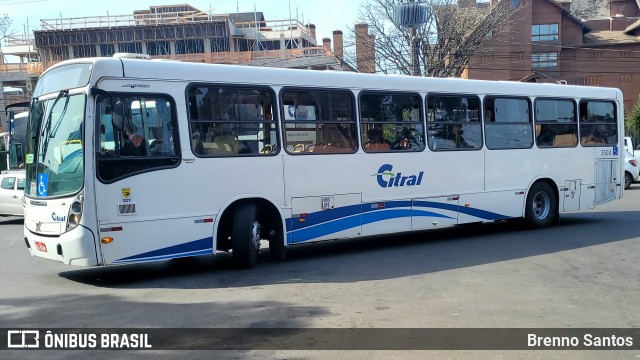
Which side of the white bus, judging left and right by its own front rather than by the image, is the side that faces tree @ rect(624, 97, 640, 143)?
back

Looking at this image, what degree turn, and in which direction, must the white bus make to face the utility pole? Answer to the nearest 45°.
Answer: approximately 135° to its right

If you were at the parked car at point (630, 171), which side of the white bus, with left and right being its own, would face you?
back

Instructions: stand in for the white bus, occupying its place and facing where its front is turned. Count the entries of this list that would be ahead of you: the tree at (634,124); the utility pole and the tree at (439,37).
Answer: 0

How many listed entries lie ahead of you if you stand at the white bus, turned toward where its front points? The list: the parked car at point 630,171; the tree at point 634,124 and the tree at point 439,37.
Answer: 0

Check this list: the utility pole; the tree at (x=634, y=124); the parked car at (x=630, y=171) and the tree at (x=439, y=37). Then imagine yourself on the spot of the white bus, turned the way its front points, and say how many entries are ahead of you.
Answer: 0

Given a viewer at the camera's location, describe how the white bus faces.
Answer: facing the viewer and to the left of the viewer

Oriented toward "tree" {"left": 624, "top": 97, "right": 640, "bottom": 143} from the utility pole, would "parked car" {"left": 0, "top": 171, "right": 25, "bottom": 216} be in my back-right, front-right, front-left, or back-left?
back-right

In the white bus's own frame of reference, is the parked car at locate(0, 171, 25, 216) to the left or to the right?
on its right

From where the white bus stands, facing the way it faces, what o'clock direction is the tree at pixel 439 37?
The tree is roughly at 5 o'clock from the white bus.
